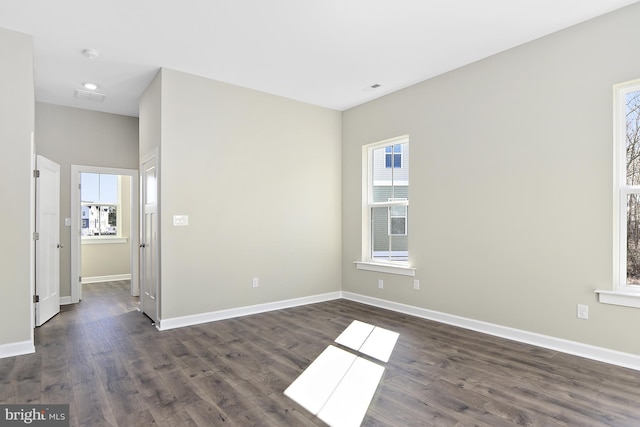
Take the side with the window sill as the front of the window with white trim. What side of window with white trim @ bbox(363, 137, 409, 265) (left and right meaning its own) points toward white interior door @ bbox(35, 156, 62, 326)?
front

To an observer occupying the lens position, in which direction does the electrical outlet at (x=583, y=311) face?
facing the viewer

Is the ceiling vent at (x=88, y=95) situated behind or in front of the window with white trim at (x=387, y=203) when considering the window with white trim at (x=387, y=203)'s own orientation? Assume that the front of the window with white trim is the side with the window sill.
in front

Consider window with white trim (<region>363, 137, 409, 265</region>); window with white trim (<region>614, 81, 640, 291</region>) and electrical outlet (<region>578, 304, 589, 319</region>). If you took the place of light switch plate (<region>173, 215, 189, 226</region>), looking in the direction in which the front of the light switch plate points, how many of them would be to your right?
0

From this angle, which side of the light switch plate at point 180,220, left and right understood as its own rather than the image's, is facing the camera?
front

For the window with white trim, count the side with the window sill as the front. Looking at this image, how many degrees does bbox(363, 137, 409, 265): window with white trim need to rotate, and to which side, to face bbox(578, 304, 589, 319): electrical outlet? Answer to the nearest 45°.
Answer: approximately 90° to its left

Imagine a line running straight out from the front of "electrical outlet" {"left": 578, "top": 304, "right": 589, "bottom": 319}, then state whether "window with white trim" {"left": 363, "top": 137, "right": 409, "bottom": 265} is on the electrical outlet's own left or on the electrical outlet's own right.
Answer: on the electrical outlet's own right

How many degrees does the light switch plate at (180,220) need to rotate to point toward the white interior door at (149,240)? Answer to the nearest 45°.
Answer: approximately 135° to its right

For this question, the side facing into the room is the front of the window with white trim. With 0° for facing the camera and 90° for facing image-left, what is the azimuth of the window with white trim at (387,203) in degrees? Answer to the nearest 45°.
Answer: approximately 45°
